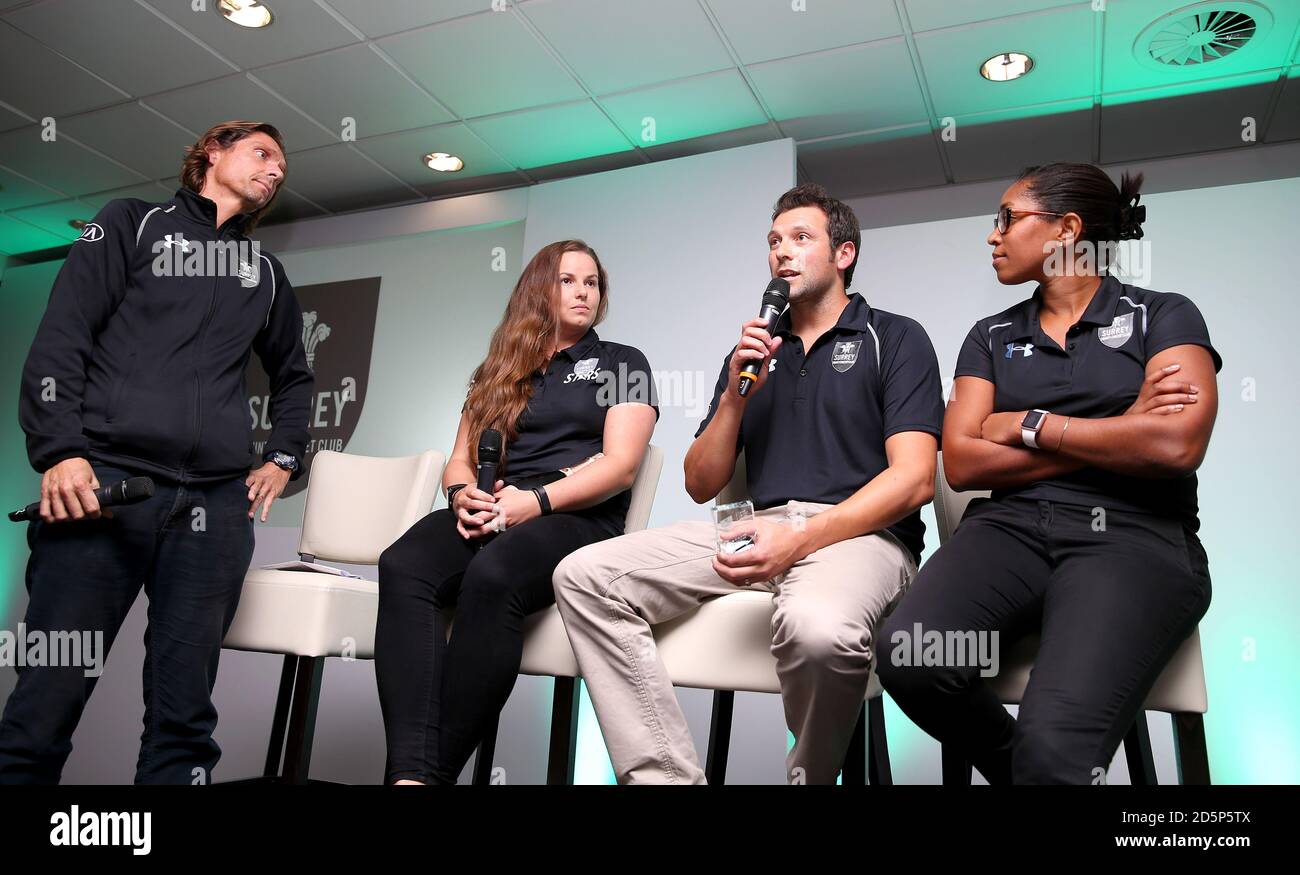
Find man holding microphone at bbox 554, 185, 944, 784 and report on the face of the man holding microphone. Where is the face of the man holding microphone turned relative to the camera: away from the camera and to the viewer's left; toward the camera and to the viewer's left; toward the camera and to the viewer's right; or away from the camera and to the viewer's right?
toward the camera and to the viewer's left

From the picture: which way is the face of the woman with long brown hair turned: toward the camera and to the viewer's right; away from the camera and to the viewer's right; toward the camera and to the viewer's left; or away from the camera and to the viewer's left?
toward the camera and to the viewer's right

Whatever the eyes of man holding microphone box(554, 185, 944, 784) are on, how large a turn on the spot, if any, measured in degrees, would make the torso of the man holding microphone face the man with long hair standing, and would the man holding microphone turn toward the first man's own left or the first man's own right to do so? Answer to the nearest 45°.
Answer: approximately 45° to the first man's own right

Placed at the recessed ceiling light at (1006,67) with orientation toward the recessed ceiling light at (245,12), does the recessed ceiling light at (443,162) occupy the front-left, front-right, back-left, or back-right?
front-right

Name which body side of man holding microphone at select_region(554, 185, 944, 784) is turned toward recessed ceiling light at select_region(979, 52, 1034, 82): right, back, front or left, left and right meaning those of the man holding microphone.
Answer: back

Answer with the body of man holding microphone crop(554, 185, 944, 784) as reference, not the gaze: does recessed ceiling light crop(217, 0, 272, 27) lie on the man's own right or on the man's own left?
on the man's own right

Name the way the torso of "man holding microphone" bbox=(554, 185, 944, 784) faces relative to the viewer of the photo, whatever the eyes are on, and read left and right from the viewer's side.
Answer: facing the viewer and to the left of the viewer

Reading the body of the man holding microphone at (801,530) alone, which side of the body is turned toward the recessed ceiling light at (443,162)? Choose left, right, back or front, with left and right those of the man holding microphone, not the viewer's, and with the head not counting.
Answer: right
